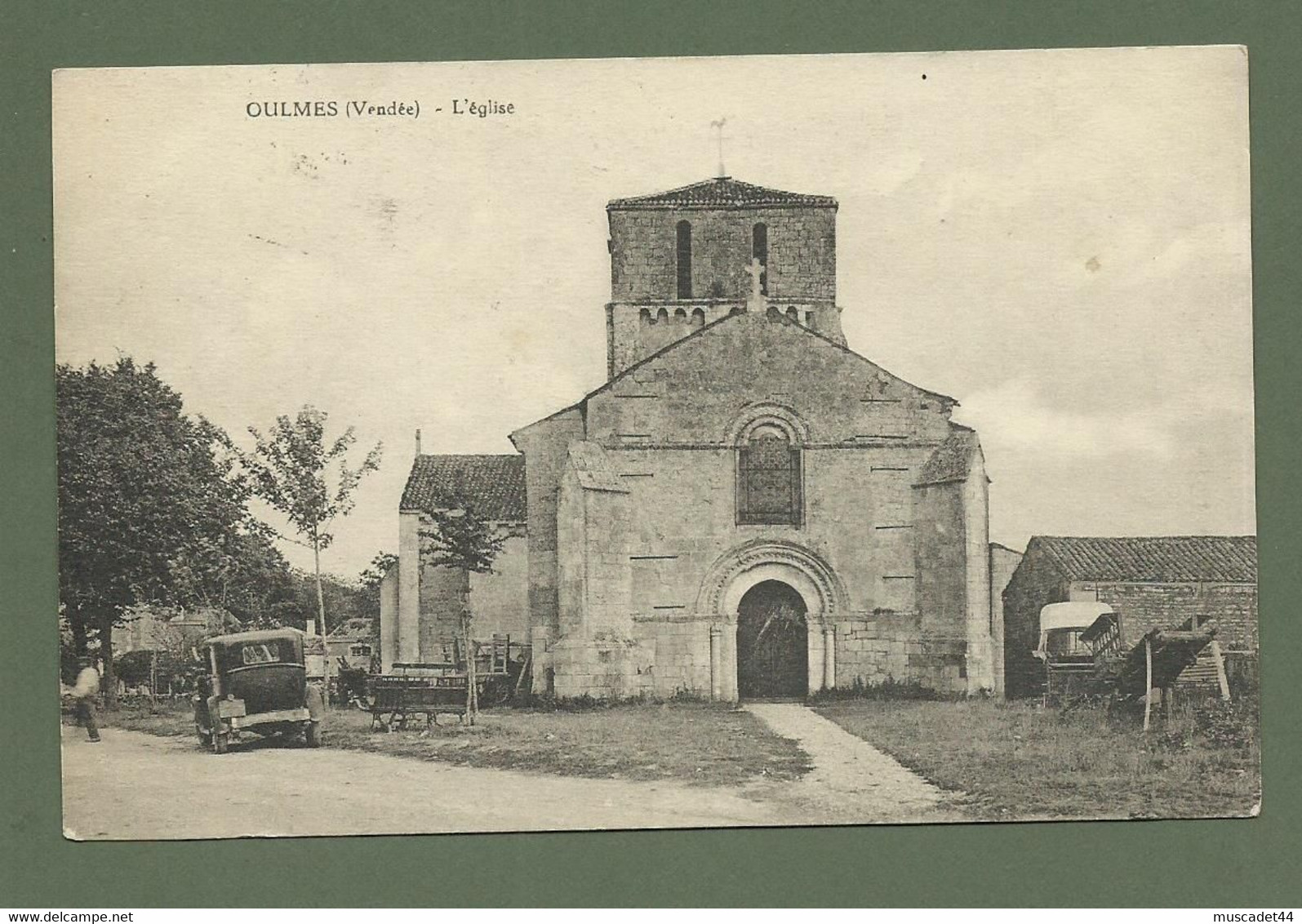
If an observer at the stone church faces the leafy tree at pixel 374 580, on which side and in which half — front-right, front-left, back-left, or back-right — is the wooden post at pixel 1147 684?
back-left

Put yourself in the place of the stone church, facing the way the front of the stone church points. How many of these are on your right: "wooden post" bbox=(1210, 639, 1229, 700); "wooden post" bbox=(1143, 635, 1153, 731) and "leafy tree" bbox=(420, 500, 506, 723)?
1

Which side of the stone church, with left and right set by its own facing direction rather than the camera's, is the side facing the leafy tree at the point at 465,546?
right

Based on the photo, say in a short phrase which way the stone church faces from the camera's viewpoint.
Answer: facing the viewer

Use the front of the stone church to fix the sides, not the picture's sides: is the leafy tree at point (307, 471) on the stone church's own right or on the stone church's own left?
on the stone church's own right

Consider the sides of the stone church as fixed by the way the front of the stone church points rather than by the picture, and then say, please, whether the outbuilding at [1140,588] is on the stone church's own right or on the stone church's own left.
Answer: on the stone church's own left

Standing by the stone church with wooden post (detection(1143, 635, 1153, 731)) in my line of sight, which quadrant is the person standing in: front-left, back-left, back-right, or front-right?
back-right

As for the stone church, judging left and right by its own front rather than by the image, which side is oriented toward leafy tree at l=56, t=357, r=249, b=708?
right
